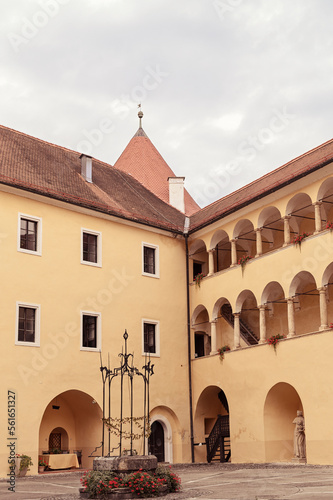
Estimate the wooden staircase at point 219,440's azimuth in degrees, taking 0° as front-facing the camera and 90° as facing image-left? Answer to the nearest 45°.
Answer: approximately 45°

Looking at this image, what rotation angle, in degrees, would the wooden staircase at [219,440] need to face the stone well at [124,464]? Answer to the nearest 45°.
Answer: approximately 45° to its left

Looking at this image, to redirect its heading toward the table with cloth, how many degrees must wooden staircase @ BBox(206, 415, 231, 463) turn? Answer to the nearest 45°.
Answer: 0° — it already faces it

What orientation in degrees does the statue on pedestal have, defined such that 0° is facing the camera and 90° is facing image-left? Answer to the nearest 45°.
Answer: approximately 45°

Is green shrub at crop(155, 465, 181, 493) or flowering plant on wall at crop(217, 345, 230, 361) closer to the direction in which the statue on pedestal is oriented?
the green shrub

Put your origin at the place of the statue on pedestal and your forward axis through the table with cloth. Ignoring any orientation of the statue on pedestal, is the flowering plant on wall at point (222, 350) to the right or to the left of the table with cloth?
right

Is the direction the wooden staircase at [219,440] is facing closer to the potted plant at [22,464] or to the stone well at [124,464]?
the potted plant

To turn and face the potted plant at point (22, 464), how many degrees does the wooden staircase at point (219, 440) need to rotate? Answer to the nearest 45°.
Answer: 0° — it already faces it
